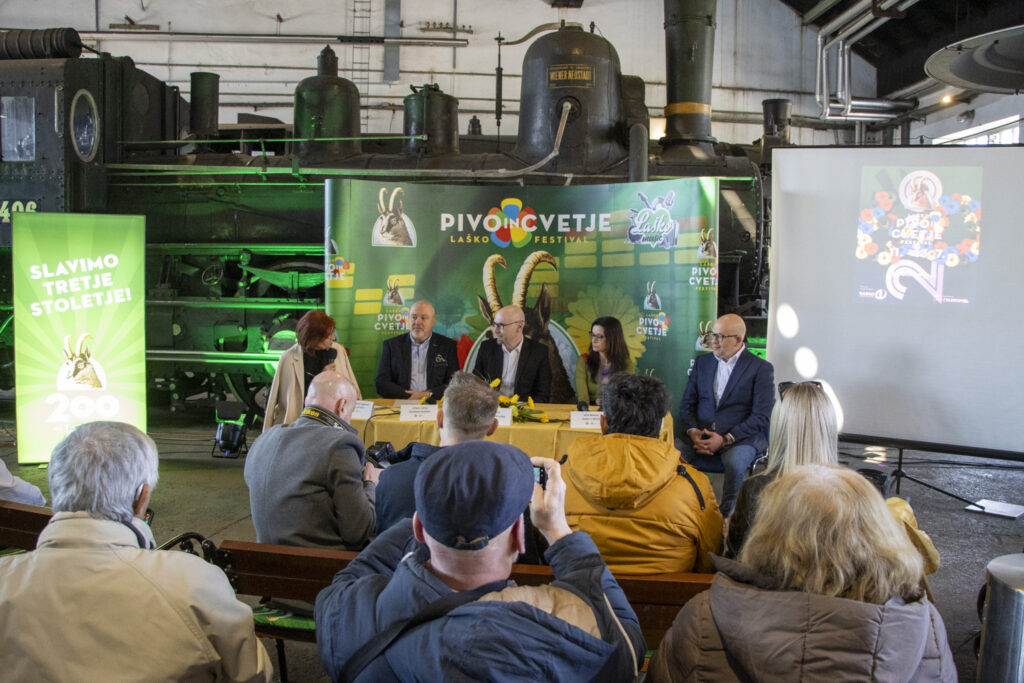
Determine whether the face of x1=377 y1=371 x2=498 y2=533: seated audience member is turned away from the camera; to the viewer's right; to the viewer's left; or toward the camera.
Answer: away from the camera

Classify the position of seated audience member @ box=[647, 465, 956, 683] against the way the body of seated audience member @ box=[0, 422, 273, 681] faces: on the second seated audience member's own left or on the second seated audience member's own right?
on the second seated audience member's own right

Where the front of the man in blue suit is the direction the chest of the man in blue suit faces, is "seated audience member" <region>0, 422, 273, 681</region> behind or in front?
in front

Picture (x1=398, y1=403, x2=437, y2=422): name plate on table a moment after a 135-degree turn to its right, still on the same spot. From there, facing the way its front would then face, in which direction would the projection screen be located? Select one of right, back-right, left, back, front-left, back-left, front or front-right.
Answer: back-right

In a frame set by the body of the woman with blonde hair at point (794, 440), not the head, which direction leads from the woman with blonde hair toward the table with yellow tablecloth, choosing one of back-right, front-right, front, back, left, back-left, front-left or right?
front-left

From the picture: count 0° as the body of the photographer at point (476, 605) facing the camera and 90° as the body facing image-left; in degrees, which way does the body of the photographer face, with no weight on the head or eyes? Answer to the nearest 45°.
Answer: approximately 180°

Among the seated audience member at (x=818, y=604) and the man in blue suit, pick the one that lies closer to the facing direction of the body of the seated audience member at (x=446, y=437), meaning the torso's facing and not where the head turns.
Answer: the man in blue suit

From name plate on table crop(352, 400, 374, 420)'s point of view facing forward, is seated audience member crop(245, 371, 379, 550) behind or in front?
in front

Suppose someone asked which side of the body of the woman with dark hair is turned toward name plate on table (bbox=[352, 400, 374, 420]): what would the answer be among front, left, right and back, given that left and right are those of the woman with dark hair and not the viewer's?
right

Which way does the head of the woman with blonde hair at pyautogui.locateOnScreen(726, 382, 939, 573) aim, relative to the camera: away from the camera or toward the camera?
away from the camera

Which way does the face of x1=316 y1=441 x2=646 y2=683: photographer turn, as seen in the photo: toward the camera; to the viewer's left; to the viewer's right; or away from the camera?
away from the camera

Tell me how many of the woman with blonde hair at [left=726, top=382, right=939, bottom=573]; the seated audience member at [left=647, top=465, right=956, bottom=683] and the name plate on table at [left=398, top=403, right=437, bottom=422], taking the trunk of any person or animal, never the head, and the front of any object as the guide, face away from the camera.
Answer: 2

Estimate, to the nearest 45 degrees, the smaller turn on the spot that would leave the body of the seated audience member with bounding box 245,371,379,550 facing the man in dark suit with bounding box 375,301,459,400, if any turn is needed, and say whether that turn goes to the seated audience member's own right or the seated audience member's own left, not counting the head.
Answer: approximately 45° to the seated audience member's own left
